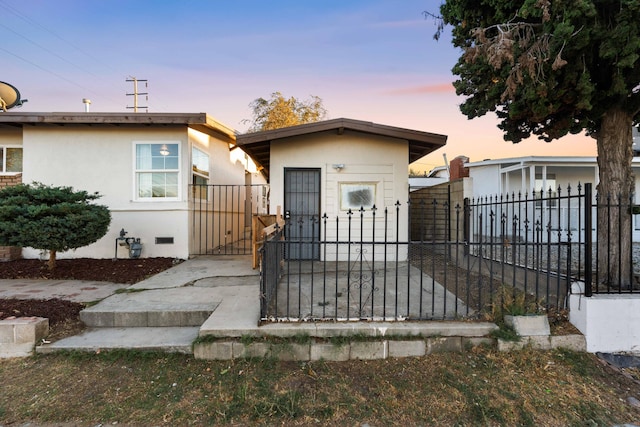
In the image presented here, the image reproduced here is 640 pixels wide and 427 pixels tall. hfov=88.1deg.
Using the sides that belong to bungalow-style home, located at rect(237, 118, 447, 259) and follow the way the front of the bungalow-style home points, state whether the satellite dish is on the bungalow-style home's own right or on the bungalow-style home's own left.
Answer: on the bungalow-style home's own right

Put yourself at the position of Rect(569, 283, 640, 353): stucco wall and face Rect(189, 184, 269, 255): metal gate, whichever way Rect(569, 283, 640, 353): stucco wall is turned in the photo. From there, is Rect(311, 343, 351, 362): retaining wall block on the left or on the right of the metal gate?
left

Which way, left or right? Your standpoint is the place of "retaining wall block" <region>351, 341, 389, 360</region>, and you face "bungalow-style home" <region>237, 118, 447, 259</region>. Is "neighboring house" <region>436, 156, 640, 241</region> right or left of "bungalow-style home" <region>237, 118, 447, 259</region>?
right

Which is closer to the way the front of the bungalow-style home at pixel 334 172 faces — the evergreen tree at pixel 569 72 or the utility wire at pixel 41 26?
the evergreen tree

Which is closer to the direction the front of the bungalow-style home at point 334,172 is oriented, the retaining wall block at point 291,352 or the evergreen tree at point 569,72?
the retaining wall block

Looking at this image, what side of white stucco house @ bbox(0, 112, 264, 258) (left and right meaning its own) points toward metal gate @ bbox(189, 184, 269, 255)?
left

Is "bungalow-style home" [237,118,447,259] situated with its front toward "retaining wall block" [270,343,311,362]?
yes

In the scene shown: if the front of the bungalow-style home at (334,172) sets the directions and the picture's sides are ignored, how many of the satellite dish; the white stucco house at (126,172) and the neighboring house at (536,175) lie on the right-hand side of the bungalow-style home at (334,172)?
2

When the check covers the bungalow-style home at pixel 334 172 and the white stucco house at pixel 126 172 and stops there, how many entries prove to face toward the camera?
2

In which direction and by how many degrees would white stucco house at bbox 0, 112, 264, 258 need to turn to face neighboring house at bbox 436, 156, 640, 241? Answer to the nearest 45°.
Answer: approximately 90° to its left

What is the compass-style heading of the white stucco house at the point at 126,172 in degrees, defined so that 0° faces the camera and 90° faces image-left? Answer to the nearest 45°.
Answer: approximately 0°
